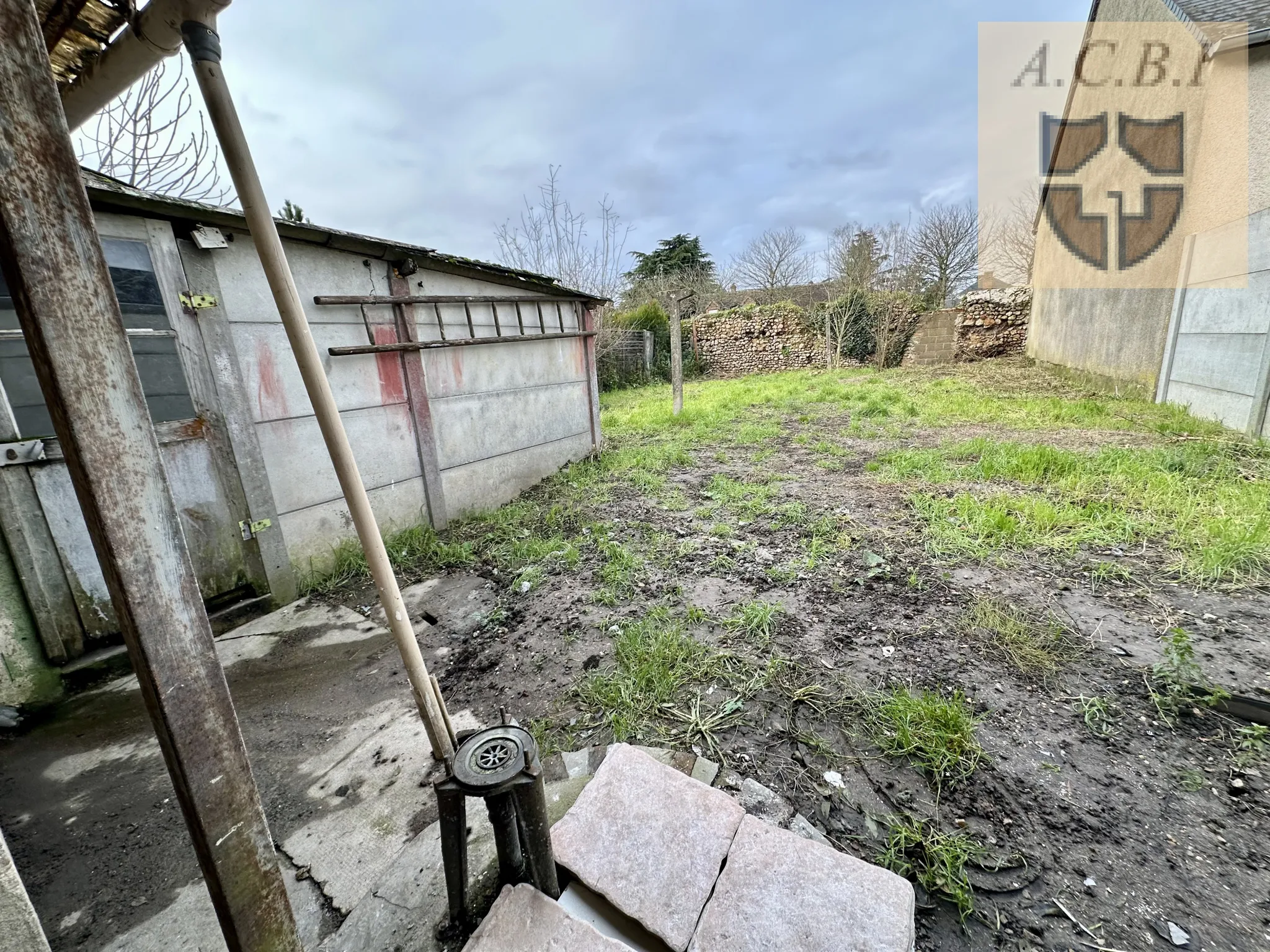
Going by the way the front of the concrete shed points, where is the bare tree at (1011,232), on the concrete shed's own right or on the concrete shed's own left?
on the concrete shed's own left

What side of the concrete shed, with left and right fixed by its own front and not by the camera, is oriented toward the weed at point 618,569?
front

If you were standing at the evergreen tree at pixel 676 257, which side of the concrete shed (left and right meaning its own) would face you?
left

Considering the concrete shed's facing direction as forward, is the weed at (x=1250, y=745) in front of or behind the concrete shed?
in front

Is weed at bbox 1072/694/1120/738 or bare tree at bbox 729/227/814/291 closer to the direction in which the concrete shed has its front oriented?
the weed

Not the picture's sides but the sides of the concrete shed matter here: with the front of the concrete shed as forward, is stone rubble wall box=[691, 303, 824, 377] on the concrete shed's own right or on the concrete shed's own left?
on the concrete shed's own left

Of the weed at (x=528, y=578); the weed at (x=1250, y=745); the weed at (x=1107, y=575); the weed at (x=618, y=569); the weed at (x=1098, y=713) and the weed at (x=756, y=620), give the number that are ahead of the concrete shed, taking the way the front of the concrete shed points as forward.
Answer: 6

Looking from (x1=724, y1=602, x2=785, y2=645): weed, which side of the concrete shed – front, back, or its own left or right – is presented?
front

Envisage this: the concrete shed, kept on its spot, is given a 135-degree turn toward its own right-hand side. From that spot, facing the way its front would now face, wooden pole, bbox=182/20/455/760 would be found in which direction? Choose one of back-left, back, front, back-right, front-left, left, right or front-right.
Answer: left

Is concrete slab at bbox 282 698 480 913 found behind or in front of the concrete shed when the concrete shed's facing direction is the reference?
in front

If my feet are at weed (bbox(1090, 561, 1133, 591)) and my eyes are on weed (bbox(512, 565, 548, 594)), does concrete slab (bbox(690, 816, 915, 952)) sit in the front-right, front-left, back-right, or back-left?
front-left

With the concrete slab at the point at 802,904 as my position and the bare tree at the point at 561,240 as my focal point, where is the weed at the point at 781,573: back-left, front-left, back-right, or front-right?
front-right

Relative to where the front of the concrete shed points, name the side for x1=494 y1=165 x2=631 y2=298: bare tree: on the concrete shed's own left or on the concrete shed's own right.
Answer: on the concrete shed's own left

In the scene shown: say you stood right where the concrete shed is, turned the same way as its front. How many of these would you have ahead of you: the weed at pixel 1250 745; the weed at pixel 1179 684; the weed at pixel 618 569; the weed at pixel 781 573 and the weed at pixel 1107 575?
5

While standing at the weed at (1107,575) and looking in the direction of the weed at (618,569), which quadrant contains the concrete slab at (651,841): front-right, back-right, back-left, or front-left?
front-left

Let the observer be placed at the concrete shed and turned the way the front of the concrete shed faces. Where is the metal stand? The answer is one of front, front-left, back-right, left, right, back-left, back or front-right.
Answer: front-right

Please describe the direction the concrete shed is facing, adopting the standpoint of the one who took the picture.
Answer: facing the viewer and to the right of the viewer
